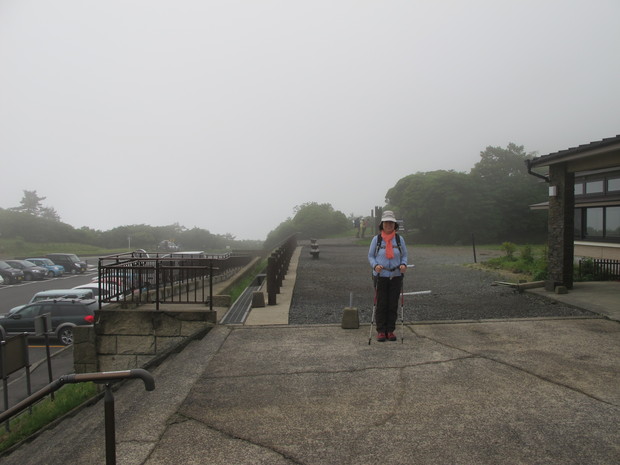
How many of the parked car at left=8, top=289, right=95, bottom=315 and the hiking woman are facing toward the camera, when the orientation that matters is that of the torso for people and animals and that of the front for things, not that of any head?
1

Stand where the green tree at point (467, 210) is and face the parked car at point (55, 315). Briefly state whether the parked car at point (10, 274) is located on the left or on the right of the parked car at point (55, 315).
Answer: right

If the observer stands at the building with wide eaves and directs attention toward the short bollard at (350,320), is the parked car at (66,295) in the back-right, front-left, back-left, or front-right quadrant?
front-right

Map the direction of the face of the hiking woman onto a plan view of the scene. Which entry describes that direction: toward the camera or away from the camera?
toward the camera

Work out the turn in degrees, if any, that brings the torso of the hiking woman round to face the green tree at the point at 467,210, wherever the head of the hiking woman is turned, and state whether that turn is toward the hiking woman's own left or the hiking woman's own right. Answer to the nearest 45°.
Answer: approximately 180°

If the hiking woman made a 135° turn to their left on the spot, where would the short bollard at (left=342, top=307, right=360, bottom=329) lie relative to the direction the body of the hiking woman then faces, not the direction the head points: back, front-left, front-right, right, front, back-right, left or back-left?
left

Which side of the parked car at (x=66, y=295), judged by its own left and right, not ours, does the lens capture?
left

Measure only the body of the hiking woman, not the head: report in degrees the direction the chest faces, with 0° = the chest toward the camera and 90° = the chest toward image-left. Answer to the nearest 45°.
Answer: approximately 0°

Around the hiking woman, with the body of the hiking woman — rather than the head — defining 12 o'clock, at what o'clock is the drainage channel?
The drainage channel is roughly at 4 o'clock from the hiking woman.

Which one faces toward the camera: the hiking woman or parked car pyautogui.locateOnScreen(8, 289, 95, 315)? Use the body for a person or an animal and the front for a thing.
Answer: the hiking woman
